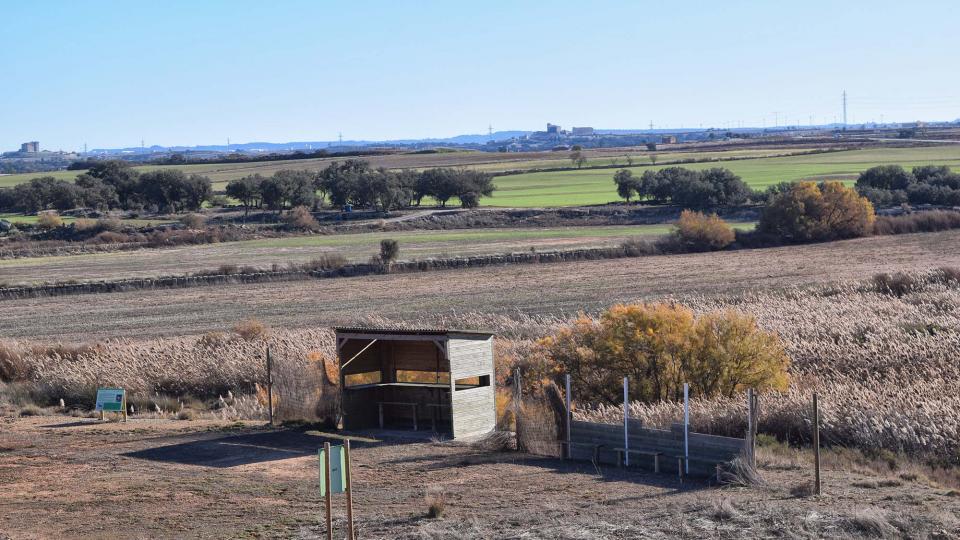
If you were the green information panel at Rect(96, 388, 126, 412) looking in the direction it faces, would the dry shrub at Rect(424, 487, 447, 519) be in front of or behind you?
in front

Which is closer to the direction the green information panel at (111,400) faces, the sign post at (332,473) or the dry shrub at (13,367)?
the sign post

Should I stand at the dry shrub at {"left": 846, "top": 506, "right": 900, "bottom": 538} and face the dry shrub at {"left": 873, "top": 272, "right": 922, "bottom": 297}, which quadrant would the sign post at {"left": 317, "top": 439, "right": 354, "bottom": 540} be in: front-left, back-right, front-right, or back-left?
back-left

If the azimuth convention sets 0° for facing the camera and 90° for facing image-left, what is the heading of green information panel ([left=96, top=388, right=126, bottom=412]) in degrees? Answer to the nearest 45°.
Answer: approximately 0°

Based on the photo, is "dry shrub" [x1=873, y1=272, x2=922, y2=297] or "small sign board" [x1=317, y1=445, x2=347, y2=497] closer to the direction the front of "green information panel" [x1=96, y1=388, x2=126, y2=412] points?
the small sign board

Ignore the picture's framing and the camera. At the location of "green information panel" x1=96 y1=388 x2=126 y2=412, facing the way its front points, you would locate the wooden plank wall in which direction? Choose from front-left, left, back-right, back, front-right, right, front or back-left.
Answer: front-left

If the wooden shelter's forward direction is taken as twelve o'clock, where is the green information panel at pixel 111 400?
The green information panel is roughly at 2 o'clock from the wooden shelter.

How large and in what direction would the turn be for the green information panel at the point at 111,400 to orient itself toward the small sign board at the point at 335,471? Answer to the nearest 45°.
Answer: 0° — it already faces it
